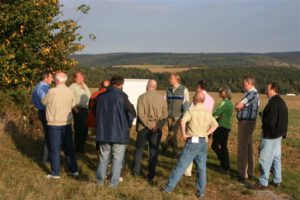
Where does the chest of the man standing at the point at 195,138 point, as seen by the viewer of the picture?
away from the camera

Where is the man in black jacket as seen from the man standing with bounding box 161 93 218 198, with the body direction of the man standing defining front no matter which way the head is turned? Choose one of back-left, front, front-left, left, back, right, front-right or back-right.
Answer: front-right

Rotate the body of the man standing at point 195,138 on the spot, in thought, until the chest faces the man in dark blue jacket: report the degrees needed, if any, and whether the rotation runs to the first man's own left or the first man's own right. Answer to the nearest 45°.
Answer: approximately 90° to the first man's own left

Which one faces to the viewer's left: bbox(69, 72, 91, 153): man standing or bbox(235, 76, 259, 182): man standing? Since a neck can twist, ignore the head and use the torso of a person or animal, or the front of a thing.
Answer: bbox(235, 76, 259, 182): man standing

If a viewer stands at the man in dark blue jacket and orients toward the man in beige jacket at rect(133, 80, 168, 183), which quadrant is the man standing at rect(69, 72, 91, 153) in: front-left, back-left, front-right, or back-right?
front-left

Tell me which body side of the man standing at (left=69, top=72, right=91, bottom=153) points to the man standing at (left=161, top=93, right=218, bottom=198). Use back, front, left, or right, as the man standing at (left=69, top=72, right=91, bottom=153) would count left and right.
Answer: front

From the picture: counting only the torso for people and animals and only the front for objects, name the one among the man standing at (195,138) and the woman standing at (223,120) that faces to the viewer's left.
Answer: the woman standing

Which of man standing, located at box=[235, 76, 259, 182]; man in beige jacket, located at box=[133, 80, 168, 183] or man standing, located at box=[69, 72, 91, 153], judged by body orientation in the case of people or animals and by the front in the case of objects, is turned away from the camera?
the man in beige jacket

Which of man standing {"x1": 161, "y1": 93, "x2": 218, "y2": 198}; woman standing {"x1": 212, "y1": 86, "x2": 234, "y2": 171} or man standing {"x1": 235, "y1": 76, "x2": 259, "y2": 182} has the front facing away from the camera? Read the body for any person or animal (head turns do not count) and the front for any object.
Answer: man standing {"x1": 161, "y1": 93, "x2": 218, "y2": 198}

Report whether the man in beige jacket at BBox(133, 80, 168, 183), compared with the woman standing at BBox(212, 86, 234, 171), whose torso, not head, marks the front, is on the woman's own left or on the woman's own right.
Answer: on the woman's own left

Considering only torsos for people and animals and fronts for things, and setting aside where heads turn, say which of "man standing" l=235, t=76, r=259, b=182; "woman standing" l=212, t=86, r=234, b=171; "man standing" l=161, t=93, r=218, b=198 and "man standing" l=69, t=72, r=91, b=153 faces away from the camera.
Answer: "man standing" l=161, t=93, r=218, b=198

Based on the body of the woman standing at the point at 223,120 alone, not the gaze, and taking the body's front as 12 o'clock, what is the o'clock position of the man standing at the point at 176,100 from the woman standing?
The man standing is roughly at 1 o'clock from the woman standing.

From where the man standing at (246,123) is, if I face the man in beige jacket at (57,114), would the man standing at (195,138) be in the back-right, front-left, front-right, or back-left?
front-left

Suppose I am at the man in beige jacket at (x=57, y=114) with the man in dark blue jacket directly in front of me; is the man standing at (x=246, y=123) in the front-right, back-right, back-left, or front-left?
front-left

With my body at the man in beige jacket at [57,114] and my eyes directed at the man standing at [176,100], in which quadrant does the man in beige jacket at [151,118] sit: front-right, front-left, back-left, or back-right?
front-right

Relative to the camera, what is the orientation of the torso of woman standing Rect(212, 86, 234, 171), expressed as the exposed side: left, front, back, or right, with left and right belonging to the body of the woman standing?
left

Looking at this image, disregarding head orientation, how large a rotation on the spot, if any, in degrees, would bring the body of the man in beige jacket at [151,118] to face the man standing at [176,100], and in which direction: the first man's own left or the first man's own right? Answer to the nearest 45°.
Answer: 0° — they already face them

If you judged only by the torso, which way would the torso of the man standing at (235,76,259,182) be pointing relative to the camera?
to the viewer's left

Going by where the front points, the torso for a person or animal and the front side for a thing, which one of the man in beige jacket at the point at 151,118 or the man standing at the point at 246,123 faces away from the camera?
the man in beige jacket
